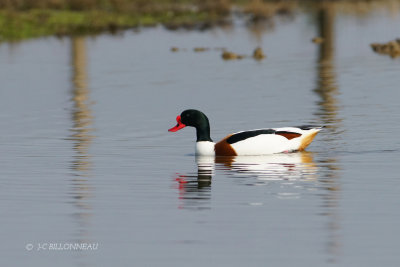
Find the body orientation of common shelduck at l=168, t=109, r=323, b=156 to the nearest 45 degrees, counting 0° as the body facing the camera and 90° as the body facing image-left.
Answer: approximately 90°

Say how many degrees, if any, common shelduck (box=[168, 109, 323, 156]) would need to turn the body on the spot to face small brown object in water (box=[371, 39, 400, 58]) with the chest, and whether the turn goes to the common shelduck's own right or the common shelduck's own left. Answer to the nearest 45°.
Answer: approximately 90° to the common shelduck's own right

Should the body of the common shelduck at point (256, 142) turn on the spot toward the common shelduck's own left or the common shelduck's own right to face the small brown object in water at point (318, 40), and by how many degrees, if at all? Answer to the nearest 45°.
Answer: approximately 90° to the common shelduck's own right
